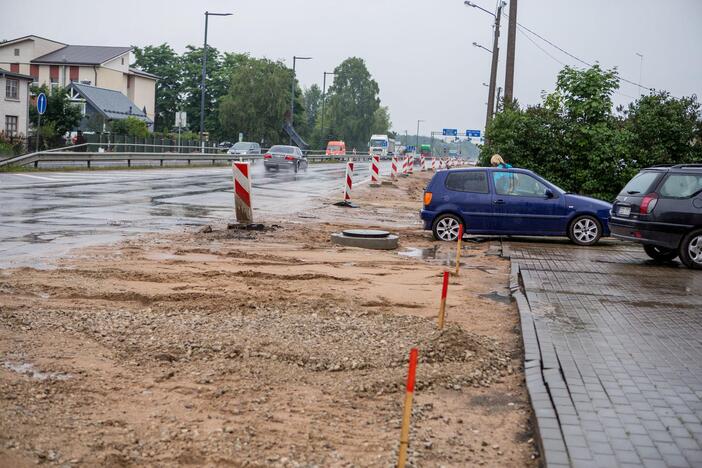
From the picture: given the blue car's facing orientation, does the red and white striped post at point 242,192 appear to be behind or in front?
behind

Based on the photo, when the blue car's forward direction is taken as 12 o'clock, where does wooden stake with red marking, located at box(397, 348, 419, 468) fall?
The wooden stake with red marking is roughly at 3 o'clock from the blue car.

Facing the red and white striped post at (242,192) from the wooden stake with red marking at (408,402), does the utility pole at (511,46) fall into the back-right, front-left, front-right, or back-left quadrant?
front-right

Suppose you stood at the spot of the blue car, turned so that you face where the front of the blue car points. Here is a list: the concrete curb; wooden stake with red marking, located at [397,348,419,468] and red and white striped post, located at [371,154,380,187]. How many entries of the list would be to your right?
2

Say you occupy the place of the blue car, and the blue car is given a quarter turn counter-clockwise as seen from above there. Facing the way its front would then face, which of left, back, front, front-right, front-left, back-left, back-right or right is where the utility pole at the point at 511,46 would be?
front

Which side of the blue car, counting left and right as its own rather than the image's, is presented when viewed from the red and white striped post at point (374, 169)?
left

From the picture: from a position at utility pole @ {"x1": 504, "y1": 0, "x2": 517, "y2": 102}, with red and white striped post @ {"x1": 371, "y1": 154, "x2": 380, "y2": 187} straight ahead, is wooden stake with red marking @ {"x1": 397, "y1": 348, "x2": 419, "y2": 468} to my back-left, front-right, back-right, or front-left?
back-left

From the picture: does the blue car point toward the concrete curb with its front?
no

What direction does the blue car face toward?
to the viewer's right
